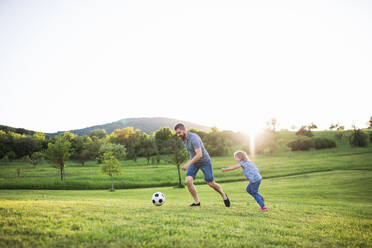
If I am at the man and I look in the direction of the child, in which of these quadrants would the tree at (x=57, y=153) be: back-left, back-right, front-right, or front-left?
back-left

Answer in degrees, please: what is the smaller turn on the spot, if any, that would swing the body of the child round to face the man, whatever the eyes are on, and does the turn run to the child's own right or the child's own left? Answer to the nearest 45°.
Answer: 0° — they already face them

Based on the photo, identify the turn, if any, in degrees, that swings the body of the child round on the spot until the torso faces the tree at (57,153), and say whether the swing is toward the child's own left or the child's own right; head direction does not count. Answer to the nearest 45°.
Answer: approximately 45° to the child's own right

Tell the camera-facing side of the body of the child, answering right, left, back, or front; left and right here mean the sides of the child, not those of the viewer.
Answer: left

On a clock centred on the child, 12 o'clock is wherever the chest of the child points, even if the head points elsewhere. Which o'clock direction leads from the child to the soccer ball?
The soccer ball is roughly at 12 o'clock from the child.
